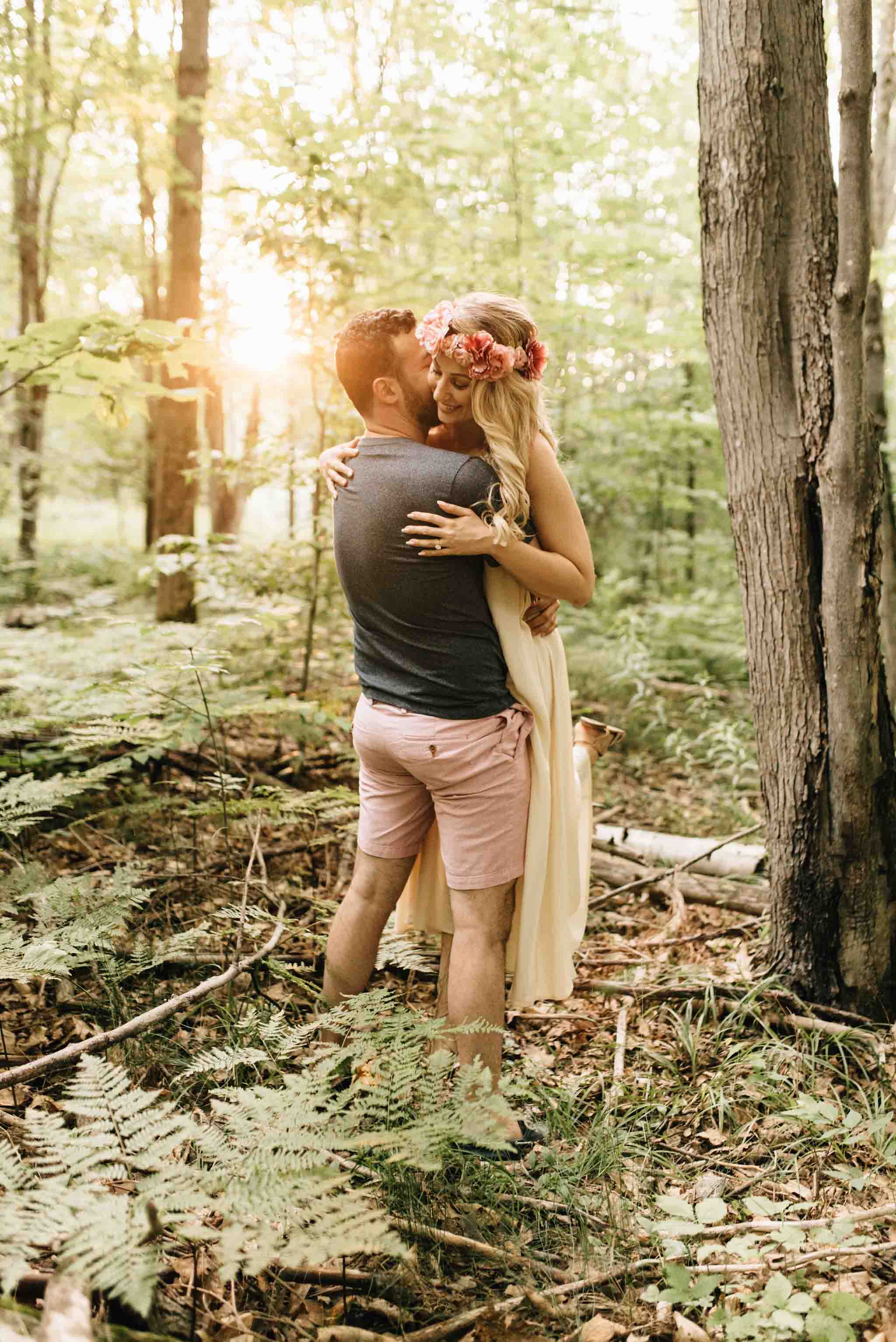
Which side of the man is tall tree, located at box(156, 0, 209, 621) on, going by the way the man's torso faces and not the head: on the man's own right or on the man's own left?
on the man's own left

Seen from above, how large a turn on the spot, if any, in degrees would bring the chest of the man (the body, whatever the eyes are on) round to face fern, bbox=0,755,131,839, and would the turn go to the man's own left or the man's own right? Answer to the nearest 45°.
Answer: approximately 90° to the man's own left

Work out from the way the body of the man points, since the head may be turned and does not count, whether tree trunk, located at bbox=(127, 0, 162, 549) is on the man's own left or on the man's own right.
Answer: on the man's own left

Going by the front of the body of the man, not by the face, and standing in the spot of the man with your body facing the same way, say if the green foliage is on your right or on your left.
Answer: on your left

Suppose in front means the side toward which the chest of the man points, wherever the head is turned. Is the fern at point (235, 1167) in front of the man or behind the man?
behind

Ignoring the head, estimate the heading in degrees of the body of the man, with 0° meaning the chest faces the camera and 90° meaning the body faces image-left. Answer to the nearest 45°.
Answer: approximately 225°
